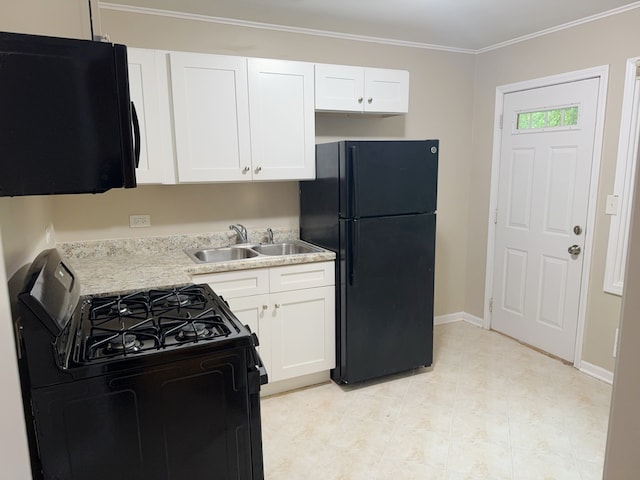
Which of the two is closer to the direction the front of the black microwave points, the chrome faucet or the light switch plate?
the light switch plate

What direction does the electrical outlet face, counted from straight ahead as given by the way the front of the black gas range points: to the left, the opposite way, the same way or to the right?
to the right

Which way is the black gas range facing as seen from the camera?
to the viewer's right

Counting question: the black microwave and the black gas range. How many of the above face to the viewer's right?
2

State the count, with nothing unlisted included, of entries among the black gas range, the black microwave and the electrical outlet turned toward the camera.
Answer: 1

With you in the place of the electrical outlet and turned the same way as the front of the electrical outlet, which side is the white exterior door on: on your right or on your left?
on your left

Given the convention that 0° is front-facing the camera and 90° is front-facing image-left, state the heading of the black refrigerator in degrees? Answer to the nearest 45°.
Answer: approximately 315°

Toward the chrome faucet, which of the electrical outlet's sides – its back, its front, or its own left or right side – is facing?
left

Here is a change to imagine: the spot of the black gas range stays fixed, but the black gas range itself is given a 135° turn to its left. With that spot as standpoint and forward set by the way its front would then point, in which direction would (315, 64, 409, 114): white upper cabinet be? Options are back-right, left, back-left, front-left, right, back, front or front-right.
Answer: right

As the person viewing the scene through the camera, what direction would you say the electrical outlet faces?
facing the viewer

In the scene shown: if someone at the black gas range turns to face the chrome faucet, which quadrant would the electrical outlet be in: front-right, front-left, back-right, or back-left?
front-left

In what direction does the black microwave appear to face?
to the viewer's right

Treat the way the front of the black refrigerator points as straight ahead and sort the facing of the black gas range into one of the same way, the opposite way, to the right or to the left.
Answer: to the left

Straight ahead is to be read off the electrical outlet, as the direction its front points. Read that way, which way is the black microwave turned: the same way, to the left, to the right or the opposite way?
to the left
